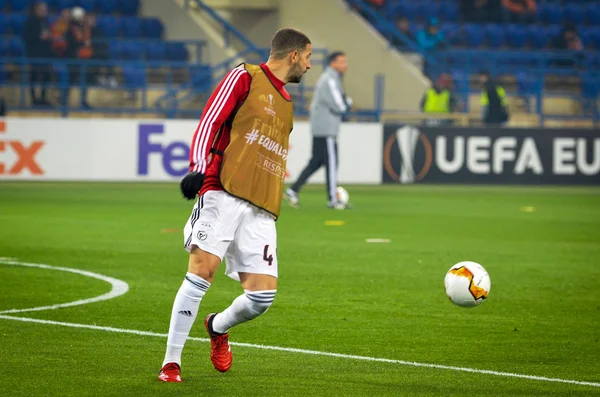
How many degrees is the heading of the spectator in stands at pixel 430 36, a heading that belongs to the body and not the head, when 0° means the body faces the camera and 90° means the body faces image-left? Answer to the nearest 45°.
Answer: approximately 0°

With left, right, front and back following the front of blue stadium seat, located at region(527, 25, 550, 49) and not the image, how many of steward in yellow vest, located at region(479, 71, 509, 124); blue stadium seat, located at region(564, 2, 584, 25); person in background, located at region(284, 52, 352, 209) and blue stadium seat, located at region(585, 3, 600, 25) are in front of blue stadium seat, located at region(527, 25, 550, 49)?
2

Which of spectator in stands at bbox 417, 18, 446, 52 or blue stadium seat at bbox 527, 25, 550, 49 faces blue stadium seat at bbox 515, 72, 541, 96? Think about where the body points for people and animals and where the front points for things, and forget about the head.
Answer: blue stadium seat at bbox 527, 25, 550, 49

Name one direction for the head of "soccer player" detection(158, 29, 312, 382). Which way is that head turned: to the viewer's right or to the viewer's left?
to the viewer's right

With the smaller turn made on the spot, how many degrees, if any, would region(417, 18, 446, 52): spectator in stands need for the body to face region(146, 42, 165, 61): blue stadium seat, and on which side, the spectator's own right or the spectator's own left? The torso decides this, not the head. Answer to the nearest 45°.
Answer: approximately 90° to the spectator's own right

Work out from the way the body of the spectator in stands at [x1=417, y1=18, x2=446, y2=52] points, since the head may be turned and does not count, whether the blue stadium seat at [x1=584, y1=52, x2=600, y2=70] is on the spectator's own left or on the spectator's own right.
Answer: on the spectator's own left
